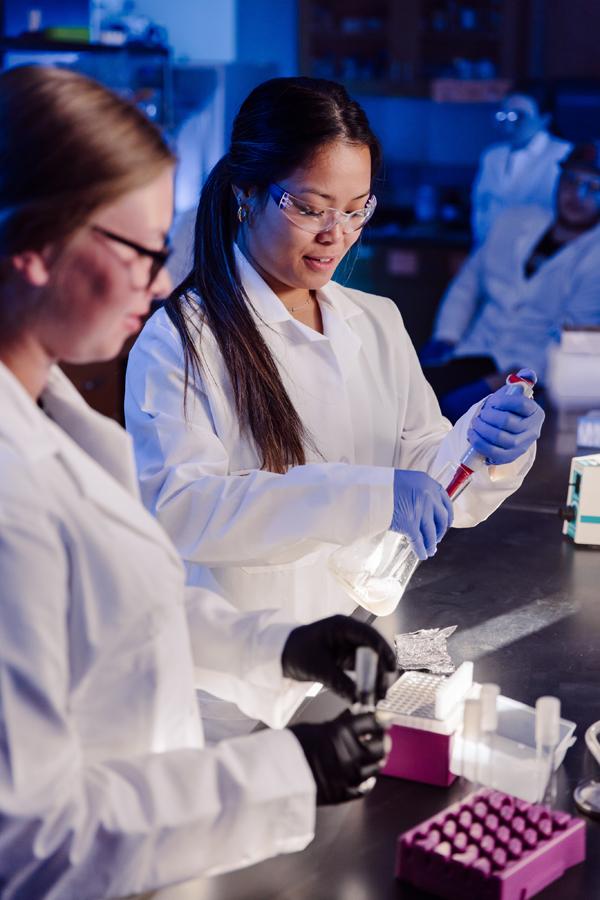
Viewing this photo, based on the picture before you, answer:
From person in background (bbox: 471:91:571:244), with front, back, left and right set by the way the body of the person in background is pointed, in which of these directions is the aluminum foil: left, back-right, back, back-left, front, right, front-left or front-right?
front-left

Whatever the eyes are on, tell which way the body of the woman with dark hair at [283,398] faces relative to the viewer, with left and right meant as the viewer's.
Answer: facing the viewer and to the right of the viewer

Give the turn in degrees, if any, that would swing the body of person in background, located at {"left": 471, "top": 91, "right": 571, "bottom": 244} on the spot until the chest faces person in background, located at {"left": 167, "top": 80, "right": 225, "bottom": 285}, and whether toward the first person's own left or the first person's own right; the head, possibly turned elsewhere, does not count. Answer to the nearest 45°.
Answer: approximately 45° to the first person's own right

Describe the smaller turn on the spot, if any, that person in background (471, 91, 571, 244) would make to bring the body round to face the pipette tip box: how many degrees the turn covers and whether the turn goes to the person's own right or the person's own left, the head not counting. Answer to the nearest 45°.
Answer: approximately 45° to the person's own left

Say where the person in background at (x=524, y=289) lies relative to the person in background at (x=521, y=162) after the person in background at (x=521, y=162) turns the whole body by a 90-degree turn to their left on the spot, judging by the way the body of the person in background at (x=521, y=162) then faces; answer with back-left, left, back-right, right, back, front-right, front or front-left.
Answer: front-right

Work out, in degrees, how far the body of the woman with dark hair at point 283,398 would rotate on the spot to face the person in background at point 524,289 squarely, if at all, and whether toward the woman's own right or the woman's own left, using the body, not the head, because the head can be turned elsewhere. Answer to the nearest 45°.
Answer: approximately 135° to the woman's own left

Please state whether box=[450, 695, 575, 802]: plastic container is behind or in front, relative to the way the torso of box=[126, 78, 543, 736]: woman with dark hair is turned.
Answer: in front

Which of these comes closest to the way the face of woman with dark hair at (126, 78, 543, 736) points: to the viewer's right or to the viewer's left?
to the viewer's right

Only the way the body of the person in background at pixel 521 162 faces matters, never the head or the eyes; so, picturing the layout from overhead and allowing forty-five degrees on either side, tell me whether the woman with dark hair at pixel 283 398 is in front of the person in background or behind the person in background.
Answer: in front

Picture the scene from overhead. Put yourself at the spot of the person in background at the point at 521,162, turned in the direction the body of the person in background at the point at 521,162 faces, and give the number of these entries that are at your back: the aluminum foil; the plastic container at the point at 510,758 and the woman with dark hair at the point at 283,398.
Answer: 0

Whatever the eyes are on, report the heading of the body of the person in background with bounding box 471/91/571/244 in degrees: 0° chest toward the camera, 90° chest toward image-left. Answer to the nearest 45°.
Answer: approximately 45°
